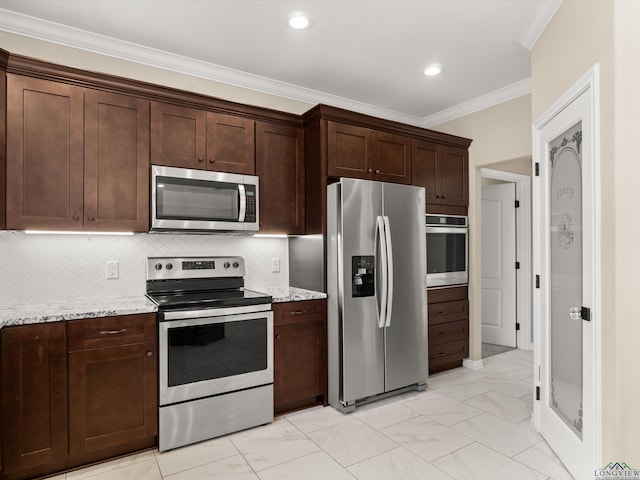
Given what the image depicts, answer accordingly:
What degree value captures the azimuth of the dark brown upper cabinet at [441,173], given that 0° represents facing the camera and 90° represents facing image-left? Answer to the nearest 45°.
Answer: approximately 315°

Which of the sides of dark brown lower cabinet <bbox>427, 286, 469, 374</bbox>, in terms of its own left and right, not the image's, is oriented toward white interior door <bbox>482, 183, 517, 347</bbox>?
left

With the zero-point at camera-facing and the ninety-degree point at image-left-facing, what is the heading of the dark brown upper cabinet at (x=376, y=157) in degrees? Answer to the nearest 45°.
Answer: approximately 315°

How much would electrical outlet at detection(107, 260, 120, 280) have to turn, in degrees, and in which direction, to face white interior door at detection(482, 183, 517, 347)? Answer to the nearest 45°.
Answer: approximately 90° to its left

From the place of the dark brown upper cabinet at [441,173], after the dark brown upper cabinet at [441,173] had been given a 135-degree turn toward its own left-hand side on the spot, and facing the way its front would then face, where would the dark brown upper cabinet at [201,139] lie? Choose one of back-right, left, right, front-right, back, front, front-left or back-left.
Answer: back-left

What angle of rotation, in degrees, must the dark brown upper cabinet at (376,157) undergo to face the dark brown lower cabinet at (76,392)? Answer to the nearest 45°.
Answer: approximately 90° to its right

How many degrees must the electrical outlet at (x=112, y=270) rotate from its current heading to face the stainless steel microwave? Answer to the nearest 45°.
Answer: approximately 45° to its left

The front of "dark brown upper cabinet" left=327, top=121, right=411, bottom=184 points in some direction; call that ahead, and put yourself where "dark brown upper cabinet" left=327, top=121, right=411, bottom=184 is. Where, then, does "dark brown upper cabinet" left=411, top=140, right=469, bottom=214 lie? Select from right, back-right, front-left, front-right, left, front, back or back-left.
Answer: left

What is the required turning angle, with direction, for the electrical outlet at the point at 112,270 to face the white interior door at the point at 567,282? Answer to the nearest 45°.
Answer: approximately 45° to its left

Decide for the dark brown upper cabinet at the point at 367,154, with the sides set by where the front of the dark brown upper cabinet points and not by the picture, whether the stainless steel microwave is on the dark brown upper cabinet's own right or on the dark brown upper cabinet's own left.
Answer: on the dark brown upper cabinet's own right
